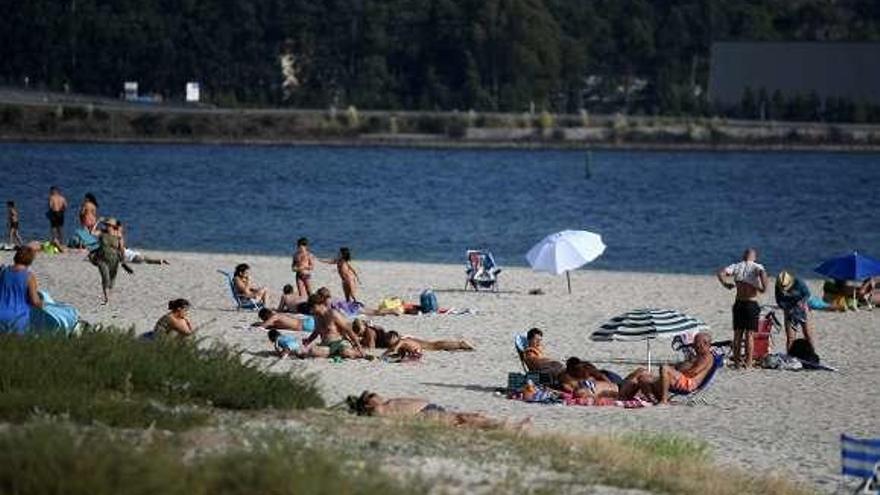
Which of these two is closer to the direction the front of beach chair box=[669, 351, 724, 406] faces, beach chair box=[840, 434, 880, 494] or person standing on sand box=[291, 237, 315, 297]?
the person standing on sand

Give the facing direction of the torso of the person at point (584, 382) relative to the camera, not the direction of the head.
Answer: to the viewer's right

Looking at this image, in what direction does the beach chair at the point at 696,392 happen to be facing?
to the viewer's left

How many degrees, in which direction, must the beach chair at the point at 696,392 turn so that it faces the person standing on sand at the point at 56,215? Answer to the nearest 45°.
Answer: approximately 45° to its right

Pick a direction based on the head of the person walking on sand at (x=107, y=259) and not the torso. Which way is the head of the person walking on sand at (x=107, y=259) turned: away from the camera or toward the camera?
toward the camera

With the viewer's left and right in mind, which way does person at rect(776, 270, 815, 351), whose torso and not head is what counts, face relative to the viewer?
facing the viewer and to the left of the viewer

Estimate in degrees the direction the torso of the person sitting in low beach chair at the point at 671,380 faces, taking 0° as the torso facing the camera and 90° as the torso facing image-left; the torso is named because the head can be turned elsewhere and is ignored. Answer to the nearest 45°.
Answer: approximately 90°

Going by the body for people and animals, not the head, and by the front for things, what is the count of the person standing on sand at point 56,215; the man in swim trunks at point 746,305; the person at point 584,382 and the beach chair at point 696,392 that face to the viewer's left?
1

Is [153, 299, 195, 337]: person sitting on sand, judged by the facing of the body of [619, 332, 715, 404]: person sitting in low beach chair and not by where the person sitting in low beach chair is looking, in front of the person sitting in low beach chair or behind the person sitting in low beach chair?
in front
